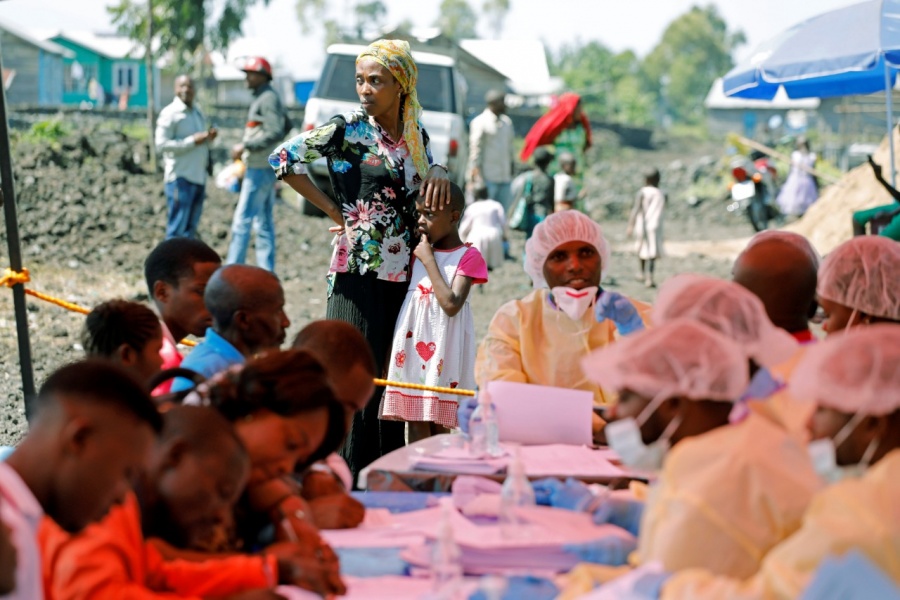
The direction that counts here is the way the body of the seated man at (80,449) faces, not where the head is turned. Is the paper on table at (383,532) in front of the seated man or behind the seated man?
in front

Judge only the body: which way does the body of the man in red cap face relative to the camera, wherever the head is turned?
to the viewer's left

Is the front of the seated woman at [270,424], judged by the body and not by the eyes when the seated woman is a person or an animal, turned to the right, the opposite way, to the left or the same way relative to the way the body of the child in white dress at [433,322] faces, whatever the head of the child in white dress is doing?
to the left

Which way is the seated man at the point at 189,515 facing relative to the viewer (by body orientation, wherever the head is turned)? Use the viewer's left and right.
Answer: facing to the right of the viewer

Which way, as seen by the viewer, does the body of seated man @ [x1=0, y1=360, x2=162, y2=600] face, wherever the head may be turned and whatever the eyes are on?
to the viewer's right

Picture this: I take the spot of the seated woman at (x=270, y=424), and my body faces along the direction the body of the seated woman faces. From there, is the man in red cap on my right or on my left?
on my left

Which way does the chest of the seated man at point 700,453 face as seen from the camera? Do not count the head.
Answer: to the viewer's left

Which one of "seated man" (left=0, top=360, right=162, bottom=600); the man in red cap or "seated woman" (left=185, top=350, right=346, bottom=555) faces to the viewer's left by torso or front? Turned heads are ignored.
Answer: the man in red cap

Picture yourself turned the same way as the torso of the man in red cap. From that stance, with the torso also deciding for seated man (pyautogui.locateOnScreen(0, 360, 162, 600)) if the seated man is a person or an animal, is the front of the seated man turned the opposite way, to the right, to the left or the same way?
the opposite way

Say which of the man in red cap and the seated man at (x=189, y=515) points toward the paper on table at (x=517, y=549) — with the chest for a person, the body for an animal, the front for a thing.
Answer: the seated man

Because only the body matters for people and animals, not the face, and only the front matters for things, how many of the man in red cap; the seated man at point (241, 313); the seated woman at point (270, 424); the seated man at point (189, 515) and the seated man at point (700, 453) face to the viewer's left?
2

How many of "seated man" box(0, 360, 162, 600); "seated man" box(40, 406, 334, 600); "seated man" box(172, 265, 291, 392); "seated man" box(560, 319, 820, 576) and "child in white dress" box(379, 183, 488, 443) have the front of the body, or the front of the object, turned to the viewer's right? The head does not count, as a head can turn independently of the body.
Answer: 3

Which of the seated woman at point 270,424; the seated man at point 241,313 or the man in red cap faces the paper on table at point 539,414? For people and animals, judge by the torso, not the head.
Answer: the seated man

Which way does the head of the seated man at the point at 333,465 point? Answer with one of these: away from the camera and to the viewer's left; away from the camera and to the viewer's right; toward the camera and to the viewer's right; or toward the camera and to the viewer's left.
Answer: away from the camera and to the viewer's right

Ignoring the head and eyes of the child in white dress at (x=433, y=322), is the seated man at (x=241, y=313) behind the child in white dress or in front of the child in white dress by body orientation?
in front

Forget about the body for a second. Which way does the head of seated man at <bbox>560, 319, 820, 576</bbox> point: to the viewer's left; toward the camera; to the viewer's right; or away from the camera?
to the viewer's left
